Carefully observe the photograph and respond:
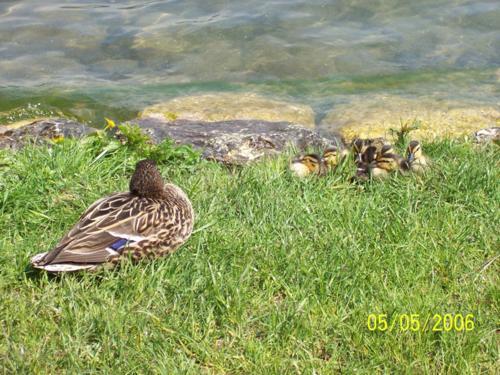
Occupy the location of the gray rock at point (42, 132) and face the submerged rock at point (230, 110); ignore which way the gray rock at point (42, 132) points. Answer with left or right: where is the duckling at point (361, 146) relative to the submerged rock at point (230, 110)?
right
